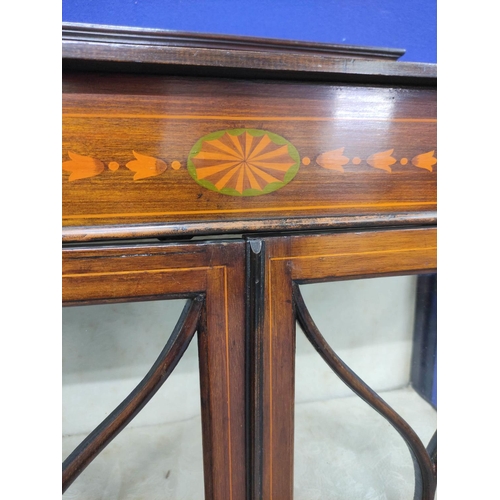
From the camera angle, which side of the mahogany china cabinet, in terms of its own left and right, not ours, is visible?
front
